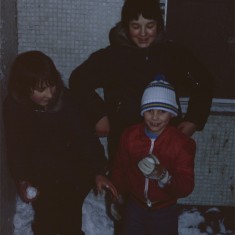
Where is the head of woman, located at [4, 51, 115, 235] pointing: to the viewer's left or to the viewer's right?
to the viewer's right

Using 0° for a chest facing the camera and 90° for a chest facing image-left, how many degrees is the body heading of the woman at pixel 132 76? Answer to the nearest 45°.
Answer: approximately 0°

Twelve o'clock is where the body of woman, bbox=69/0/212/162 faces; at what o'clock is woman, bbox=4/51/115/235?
woman, bbox=4/51/115/235 is roughly at 2 o'clock from woman, bbox=69/0/212/162.

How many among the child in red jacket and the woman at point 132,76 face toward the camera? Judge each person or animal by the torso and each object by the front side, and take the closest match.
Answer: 2

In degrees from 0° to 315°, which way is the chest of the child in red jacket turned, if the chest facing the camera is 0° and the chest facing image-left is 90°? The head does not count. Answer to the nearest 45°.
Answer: approximately 0°

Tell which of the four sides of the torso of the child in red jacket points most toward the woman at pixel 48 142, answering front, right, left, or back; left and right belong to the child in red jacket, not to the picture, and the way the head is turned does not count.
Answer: right
